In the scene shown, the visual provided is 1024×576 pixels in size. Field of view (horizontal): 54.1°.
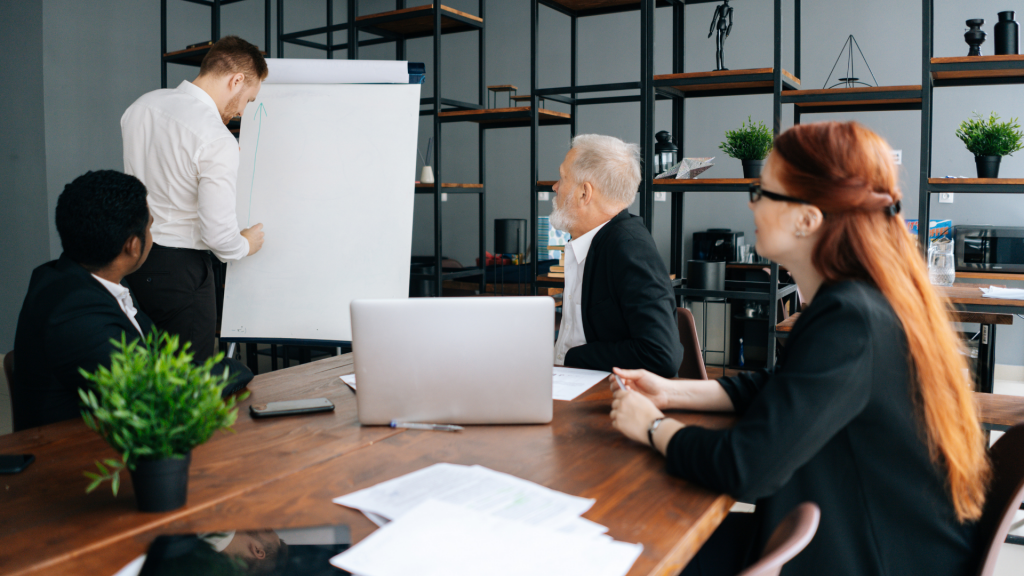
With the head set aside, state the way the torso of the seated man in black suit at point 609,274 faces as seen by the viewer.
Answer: to the viewer's left

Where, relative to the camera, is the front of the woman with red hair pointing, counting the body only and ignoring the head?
to the viewer's left

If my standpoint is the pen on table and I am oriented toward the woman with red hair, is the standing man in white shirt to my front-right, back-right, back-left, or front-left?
back-left

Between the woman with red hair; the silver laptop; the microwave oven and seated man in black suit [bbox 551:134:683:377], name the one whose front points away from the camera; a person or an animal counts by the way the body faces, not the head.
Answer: the silver laptop

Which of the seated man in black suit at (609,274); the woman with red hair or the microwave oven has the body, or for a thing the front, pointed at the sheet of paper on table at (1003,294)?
the microwave oven

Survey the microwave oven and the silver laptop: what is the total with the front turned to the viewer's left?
0

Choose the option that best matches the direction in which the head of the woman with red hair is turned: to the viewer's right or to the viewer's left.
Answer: to the viewer's left

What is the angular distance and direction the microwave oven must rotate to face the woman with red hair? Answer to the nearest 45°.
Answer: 0° — it already faces them

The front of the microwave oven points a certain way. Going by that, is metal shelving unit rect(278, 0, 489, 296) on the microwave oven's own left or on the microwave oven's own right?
on the microwave oven's own right

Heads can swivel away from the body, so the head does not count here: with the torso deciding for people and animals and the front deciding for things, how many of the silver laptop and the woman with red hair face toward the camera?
0

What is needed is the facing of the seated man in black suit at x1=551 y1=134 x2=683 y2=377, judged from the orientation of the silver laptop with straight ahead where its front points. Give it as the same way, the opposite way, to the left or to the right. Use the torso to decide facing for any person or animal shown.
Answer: to the left

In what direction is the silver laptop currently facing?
away from the camera

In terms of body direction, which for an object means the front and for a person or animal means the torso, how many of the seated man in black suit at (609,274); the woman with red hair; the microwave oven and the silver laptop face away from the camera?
1

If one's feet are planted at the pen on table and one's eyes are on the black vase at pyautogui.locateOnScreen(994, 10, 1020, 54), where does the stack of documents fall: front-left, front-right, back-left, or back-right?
back-right
